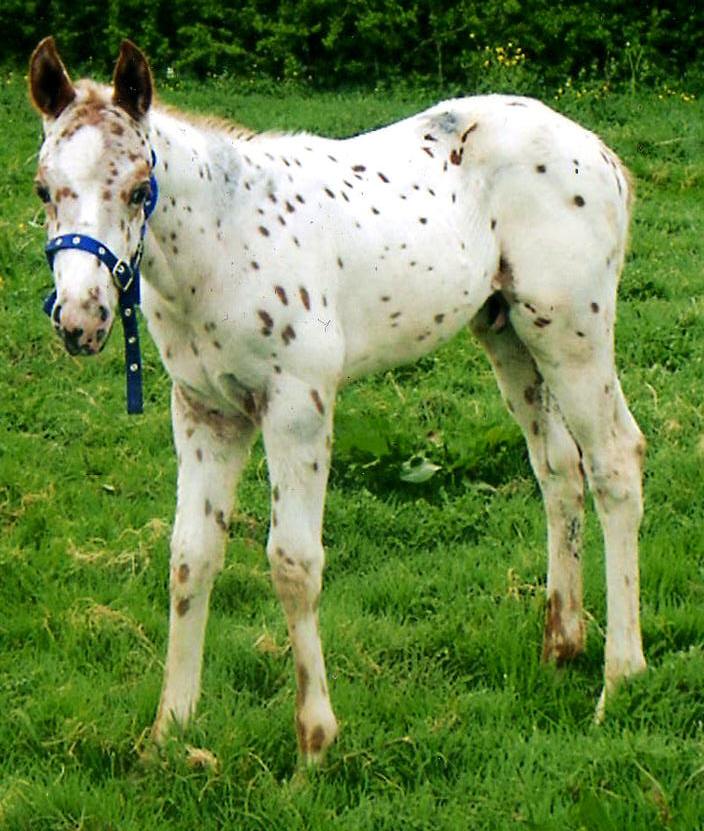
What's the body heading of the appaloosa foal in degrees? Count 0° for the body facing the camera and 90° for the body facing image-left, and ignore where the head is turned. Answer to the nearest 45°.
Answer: approximately 45°
